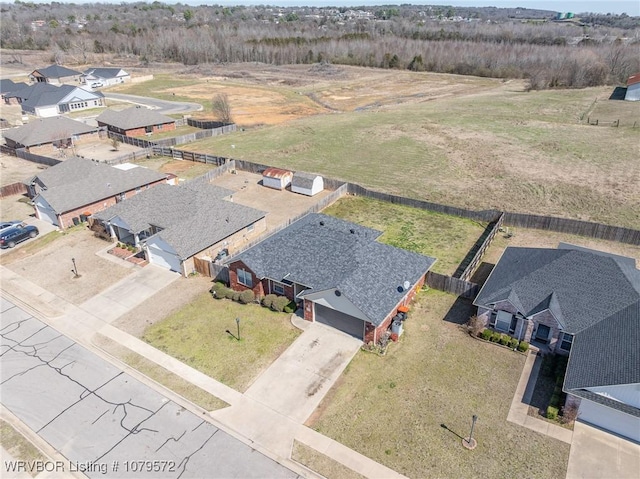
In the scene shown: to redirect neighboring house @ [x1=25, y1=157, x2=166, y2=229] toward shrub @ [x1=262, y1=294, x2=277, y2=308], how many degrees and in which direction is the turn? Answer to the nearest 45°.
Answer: approximately 45° to its left

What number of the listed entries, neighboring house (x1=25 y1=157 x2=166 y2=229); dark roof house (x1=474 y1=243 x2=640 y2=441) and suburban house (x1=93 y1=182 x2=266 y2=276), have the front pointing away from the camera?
0

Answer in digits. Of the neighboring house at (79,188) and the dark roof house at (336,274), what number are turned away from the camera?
0

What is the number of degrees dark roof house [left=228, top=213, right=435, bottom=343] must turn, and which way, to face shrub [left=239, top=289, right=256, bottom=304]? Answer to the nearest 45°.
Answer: approximately 45° to its right

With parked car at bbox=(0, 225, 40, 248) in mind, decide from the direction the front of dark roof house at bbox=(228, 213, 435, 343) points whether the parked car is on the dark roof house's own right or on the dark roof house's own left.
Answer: on the dark roof house's own right

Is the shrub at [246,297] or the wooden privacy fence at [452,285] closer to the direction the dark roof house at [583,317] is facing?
the shrub

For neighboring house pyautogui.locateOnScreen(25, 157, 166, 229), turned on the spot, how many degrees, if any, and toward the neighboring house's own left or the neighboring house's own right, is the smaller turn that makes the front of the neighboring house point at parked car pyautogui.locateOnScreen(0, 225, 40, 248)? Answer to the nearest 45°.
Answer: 0° — it already faces it

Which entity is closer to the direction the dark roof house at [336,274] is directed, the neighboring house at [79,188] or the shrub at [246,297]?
the shrub

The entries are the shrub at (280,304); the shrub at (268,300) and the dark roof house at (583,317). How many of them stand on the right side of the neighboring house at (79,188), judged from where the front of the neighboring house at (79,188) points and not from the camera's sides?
0

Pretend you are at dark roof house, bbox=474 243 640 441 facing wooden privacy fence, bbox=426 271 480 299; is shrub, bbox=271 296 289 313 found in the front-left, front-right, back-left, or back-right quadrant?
front-left

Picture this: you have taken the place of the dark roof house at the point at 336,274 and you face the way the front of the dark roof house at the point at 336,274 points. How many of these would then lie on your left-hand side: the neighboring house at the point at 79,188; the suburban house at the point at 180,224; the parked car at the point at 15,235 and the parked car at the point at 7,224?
0

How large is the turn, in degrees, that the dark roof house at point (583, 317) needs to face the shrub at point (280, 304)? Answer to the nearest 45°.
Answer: approximately 45° to its right

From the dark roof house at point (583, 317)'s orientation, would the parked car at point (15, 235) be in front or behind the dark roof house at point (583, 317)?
in front

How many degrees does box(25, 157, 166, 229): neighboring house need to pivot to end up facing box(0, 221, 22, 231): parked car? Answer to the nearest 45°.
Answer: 0° — it already faces it

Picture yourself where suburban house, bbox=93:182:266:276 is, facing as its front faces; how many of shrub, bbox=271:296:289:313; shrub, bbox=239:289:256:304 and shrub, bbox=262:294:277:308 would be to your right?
0

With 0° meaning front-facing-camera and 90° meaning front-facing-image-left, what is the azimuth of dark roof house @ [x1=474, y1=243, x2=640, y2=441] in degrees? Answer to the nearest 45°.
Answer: approximately 45°

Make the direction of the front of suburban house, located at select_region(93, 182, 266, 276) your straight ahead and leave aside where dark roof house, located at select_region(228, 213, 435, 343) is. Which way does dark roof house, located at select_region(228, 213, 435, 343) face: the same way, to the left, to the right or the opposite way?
the same way

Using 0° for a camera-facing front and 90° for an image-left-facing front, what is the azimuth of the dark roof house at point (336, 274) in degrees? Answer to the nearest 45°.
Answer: approximately 45°

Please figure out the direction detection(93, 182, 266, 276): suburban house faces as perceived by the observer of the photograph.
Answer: facing the viewer and to the left of the viewer

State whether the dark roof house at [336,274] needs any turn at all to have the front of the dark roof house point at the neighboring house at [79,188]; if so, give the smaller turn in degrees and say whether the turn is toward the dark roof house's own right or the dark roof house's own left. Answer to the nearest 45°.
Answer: approximately 90° to the dark roof house's own right

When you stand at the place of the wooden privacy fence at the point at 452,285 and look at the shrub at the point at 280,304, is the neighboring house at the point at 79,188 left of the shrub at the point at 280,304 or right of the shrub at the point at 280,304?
right
